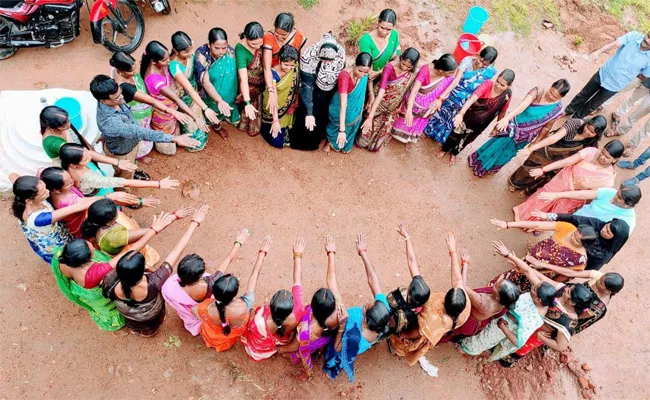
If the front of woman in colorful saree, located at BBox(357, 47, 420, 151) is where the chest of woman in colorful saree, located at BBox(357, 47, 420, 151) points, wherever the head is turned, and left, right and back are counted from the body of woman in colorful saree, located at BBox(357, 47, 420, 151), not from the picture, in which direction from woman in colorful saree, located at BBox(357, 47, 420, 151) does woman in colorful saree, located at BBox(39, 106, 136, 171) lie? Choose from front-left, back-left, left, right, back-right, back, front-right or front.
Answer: front-right

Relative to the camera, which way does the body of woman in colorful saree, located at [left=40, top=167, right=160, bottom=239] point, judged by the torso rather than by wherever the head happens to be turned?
to the viewer's right

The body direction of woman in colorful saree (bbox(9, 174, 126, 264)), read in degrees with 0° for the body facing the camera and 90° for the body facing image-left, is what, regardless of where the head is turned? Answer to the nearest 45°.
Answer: approximately 270°

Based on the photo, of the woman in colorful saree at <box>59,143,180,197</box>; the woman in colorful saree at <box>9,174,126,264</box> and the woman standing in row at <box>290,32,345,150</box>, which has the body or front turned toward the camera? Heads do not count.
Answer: the woman standing in row

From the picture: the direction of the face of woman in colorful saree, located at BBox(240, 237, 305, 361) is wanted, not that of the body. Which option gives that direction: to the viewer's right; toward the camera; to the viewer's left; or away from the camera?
away from the camera

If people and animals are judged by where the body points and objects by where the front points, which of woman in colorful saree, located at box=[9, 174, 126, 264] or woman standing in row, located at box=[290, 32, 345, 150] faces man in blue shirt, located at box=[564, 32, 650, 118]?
the woman in colorful saree

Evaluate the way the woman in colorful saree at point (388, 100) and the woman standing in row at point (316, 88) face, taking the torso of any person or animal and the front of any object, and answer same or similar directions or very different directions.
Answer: same or similar directions

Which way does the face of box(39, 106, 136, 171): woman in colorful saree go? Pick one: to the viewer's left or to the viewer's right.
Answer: to the viewer's right

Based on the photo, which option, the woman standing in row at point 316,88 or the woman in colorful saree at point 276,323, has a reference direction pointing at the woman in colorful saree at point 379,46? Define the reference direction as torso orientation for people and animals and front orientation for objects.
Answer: the woman in colorful saree at point 276,323

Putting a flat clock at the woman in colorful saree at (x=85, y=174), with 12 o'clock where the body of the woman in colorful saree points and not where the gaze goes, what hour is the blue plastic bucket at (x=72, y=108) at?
The blue plastic bucket is roughly at 9 o'clock from the woman in colorful saree.

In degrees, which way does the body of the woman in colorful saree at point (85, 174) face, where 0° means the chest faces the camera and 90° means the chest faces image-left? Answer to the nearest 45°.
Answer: approximately 270°

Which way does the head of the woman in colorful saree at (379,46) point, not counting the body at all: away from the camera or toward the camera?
toward the camera

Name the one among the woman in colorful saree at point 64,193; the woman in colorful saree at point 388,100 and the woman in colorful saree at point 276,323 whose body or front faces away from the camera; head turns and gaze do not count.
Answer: the woman in colorful saree at point 276,323

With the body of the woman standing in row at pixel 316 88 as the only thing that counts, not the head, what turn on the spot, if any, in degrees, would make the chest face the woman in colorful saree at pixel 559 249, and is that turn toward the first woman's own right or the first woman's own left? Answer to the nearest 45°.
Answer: approximately 45° to the first woman's own left

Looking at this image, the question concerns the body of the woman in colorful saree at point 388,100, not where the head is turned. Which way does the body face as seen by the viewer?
toward the camera

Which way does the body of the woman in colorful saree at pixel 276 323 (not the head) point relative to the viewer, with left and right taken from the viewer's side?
facing away from the viewer

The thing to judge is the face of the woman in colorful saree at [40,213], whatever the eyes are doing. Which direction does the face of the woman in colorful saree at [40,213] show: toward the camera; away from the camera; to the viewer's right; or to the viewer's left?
to the viewer's right

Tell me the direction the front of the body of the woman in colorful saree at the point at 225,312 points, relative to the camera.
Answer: away from the camera
